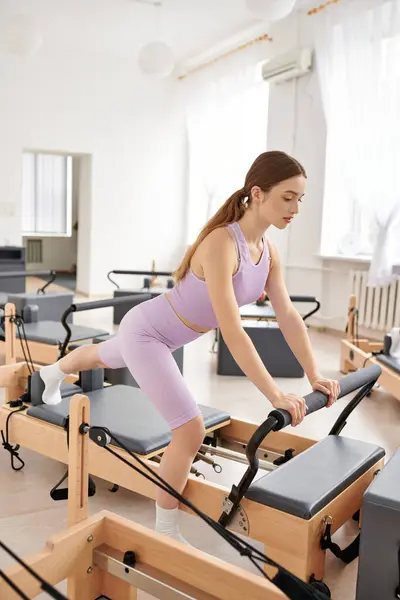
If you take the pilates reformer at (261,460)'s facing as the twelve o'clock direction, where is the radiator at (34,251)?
The radiator is roughly at 7 o'clock from the pilates reformer.

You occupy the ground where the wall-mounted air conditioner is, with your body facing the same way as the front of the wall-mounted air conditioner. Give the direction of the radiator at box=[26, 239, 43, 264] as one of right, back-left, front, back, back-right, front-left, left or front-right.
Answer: right

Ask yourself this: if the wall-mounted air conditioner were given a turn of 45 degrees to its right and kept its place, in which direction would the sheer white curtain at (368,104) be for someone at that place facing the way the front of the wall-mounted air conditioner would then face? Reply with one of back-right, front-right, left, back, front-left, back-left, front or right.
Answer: back-left

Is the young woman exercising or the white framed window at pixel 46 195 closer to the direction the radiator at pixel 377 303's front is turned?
the young woman exercising

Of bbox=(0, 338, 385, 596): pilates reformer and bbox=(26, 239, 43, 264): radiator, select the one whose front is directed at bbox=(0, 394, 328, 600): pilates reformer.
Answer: the radiator

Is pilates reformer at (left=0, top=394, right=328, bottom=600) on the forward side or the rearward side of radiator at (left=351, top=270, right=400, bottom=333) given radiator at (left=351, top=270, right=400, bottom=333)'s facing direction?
on the forward side

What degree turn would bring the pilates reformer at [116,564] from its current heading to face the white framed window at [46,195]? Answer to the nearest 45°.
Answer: approximately 135° to its left

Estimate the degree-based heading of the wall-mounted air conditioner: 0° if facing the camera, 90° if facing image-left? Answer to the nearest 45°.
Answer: approximately 45°

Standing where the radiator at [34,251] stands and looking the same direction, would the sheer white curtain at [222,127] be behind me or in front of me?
in front
